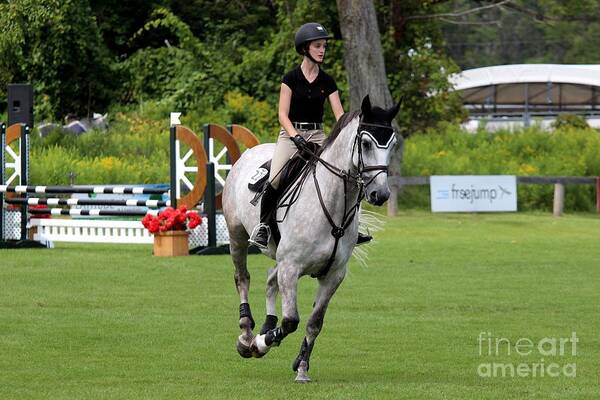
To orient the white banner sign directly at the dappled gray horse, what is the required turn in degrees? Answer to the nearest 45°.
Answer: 0° — it already faces it

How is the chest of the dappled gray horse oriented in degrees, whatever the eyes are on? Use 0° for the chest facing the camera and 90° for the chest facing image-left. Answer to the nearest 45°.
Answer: approximately 315°

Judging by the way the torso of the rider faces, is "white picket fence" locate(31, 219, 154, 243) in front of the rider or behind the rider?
behind

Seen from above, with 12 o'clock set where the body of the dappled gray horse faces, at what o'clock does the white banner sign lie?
The white banner sign is roughly at 8 o'clock from the dappled gray horse.

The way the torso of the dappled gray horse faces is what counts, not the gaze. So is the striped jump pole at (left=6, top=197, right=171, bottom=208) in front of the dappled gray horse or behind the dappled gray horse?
behind

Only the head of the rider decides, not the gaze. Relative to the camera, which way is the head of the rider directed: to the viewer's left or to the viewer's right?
to the viewer's right
